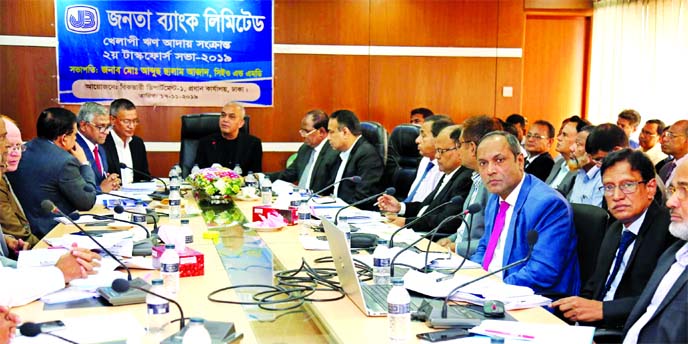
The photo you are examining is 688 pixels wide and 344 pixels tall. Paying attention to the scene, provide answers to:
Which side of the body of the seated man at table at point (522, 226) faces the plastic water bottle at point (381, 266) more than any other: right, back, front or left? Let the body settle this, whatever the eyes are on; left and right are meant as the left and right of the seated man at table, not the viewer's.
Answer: front

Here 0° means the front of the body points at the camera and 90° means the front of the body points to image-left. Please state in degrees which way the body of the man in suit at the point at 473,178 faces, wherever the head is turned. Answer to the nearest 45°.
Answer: approximately 90°

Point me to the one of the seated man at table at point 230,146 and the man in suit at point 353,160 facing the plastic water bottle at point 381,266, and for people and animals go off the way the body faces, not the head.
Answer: the seated man at table

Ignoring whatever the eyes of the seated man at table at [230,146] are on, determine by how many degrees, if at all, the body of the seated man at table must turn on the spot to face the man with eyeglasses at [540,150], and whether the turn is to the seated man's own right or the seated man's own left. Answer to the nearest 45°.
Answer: approximately 90° to the seated man's own left

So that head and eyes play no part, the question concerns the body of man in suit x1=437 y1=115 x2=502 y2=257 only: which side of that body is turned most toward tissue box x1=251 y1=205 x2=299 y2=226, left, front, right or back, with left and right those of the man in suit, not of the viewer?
front

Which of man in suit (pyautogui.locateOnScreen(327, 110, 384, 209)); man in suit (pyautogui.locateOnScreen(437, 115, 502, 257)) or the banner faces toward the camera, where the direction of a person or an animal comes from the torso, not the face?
the banner

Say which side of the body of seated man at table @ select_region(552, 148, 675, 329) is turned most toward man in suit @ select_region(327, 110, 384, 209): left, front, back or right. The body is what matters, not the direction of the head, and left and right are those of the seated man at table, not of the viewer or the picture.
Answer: right

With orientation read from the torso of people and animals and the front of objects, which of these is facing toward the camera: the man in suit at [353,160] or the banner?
the banner

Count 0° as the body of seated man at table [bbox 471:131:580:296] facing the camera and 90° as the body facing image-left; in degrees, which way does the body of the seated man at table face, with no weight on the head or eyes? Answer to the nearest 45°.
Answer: approximately 45°

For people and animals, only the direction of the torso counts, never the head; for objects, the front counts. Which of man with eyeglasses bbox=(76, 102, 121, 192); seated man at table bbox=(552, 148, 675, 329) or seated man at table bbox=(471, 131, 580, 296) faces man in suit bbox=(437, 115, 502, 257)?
the man with eyeglasses

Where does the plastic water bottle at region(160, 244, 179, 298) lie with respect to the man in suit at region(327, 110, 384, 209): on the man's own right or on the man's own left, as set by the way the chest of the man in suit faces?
on the man's own left

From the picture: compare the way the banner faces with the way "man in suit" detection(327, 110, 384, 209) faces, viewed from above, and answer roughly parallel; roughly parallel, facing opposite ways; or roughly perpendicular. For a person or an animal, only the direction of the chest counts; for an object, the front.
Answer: roughly perpendicular

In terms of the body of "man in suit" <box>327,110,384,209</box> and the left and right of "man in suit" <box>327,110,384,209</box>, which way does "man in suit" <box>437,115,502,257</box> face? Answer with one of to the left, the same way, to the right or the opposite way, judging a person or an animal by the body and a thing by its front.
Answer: the same way

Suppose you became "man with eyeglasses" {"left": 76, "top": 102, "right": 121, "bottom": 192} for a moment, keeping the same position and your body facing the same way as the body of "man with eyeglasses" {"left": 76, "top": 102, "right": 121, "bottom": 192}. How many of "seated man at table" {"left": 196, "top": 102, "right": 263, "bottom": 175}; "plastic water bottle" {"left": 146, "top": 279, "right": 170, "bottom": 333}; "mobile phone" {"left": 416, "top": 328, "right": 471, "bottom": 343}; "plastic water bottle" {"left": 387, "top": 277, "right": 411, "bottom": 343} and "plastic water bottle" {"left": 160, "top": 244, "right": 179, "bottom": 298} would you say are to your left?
1

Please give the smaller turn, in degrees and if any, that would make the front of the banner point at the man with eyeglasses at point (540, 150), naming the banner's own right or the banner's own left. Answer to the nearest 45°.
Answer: approximately 45° to the banner's own left

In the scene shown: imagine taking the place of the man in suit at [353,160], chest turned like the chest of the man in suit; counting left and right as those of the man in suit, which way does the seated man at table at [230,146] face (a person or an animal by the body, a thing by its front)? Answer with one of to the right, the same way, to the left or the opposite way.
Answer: to the left

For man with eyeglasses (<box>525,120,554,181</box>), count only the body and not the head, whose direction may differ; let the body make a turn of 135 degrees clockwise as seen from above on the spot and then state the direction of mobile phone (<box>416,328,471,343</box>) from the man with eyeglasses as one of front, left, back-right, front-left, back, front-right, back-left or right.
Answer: back

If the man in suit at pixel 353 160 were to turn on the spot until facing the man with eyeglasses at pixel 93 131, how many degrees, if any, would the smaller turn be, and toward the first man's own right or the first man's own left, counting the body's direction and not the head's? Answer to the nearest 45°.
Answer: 0° — they already face them

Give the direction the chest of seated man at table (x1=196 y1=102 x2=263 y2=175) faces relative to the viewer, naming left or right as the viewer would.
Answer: facing the viewer

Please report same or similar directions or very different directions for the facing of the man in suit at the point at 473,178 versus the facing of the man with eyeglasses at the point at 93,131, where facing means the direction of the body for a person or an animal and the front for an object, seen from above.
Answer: very different directions

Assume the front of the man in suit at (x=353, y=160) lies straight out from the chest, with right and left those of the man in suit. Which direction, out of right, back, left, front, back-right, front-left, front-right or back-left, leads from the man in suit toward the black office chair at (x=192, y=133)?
front-right

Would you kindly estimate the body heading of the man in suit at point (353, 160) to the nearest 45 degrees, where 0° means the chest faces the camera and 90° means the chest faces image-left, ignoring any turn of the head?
approximately 90°
